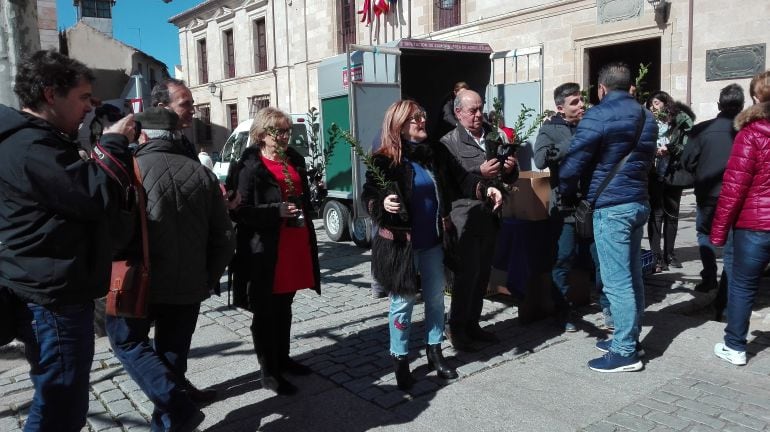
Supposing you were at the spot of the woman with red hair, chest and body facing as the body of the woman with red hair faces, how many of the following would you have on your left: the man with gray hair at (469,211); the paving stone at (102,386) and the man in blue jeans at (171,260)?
1

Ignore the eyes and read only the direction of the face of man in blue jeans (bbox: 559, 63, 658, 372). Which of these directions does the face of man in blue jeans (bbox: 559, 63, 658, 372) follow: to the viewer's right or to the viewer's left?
to the viewer's left

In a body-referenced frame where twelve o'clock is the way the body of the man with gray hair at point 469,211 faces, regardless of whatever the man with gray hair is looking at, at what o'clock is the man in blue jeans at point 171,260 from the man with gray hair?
The man in blue jeans is roughly at 3 o'clock from the man with gray hair.

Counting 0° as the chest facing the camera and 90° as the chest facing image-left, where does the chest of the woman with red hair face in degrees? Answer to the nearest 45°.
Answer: approximately 315°

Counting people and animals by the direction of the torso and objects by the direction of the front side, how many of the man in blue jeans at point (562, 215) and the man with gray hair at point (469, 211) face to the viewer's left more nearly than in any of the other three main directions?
0

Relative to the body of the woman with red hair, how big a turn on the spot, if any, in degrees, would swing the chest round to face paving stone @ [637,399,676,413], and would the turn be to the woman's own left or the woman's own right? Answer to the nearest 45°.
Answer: approximately 45° to the woman's own left

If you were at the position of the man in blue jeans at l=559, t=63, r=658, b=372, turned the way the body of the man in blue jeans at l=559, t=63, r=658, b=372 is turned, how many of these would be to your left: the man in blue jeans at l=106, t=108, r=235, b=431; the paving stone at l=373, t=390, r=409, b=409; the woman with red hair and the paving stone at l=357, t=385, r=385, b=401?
4

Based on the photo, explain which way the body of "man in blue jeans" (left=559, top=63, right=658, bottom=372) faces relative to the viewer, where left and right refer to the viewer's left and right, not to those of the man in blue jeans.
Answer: facing away from the viewer and to the left of the viewer

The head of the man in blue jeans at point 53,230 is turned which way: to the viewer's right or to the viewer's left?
to the viewer's right
